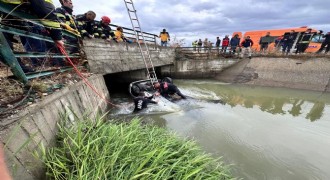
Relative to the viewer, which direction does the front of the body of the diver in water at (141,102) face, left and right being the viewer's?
facing away from the viewer and to the right of the viewer

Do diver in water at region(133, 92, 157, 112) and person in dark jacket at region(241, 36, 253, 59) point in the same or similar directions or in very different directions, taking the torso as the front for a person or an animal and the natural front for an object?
very different directions

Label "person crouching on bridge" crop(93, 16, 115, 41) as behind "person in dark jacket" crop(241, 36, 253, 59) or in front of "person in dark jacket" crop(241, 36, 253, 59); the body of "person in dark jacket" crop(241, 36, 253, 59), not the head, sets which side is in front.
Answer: in front

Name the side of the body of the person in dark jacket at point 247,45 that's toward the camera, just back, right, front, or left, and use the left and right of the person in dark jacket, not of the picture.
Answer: front

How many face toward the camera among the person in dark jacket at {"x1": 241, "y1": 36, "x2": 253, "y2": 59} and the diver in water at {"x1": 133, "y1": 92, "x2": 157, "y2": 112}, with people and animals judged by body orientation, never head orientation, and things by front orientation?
1

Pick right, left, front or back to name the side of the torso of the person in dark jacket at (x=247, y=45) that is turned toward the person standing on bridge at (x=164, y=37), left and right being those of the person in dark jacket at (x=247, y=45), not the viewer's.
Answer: right

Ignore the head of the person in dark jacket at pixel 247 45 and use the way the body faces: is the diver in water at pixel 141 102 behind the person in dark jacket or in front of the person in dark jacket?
in front
